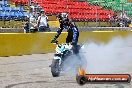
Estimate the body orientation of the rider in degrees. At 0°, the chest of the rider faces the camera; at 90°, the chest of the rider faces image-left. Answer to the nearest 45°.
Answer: approximately 45°

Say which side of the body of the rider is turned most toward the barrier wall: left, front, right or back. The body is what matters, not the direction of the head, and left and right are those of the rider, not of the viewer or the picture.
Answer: right

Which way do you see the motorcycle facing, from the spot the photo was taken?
facing the viewer and to the left of the viewer
